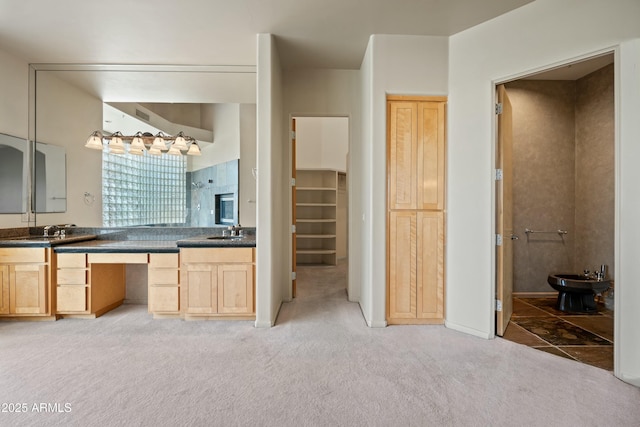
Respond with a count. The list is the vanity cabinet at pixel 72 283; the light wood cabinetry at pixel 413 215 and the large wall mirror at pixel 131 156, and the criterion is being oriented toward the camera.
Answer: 3

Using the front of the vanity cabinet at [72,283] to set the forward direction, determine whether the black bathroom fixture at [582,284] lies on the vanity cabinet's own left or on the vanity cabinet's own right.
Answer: on the vanity cabinet's own left

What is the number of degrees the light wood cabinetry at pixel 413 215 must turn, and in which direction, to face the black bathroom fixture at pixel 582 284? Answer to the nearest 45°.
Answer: approximately 135° to its left

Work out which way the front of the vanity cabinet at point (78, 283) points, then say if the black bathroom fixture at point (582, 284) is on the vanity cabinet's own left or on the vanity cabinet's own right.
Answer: on the vanity cabinet's own left

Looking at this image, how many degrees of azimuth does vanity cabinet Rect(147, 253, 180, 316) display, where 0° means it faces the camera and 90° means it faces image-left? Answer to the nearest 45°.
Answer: approximately 0°
